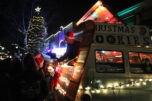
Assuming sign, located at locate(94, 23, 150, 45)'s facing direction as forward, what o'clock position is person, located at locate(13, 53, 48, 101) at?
The person is roughly at 2 o'clock from the sign.

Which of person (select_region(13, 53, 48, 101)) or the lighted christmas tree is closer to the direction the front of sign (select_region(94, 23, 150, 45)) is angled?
the person

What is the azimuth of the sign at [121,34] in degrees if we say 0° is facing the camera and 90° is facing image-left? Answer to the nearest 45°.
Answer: approximately 0°
